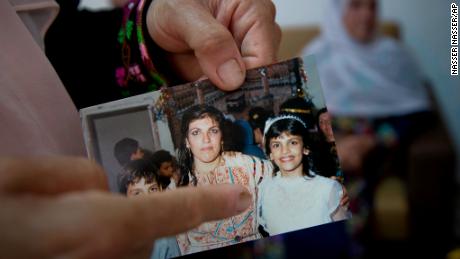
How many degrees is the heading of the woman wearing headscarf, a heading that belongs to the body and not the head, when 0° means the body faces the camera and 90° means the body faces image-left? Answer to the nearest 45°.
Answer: approximately 0°
